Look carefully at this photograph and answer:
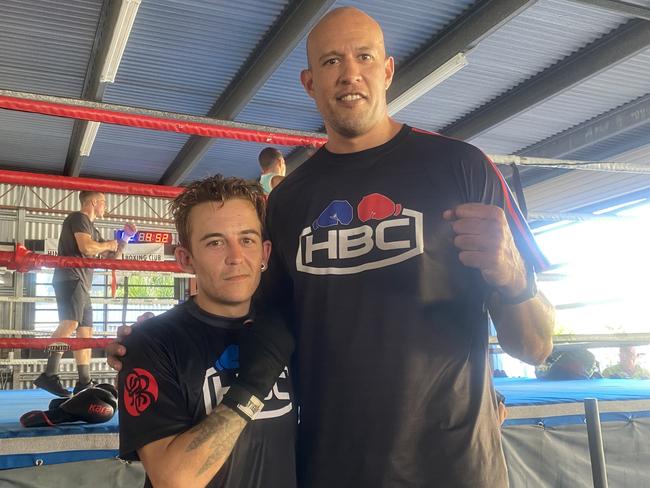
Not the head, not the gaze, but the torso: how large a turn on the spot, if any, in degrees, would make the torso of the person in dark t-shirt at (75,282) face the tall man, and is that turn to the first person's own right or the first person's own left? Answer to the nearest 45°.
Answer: approximately 90° to the first person's own right

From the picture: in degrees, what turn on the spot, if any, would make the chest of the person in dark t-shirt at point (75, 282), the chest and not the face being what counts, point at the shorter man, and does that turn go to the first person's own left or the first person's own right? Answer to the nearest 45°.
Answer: approximately 90° to the first person's own right

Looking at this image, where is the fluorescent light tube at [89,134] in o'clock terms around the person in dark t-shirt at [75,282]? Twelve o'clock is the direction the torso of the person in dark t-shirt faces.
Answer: The fluorescent light tube is roughly at 9 o'clock from the person in dark t-shirt.

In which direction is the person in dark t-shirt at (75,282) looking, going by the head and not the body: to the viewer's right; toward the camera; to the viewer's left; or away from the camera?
to the viewer's right

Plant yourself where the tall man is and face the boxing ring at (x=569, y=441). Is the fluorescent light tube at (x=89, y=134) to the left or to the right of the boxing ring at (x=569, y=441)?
left

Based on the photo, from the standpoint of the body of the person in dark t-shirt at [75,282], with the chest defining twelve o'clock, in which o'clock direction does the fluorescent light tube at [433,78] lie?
The fluorescent light tube is roughly at 12 o'clock from the person in dark t-shirt.

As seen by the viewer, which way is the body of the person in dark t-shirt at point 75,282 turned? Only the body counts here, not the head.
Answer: to the viewer's right
